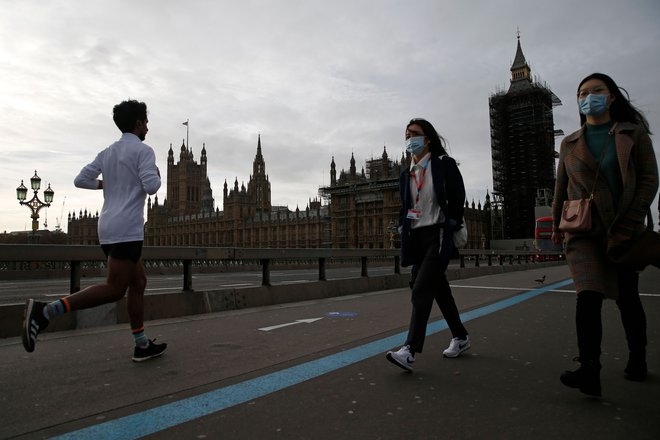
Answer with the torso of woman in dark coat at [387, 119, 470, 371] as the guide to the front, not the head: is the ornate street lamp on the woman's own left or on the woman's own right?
on the woman's own right

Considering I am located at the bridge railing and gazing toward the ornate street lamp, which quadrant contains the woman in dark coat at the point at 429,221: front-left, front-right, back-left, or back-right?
back-right

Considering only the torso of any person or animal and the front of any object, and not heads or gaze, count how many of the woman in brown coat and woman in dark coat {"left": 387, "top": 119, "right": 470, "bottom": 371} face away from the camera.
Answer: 0

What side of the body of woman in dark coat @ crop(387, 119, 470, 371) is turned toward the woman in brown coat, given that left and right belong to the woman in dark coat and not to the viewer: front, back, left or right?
left

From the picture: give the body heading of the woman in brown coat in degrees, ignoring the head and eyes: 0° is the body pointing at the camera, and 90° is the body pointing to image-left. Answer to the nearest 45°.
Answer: approximately 45°

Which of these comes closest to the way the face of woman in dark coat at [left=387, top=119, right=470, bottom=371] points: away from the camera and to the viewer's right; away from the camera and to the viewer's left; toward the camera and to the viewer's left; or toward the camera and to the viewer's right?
toward the camera and to the viewer's left

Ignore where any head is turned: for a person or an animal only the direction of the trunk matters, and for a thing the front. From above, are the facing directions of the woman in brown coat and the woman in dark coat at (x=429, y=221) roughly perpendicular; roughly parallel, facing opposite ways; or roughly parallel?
roughly parallel

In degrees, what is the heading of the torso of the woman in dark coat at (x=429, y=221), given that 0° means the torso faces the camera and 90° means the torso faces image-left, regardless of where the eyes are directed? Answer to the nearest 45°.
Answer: approximately 45°
